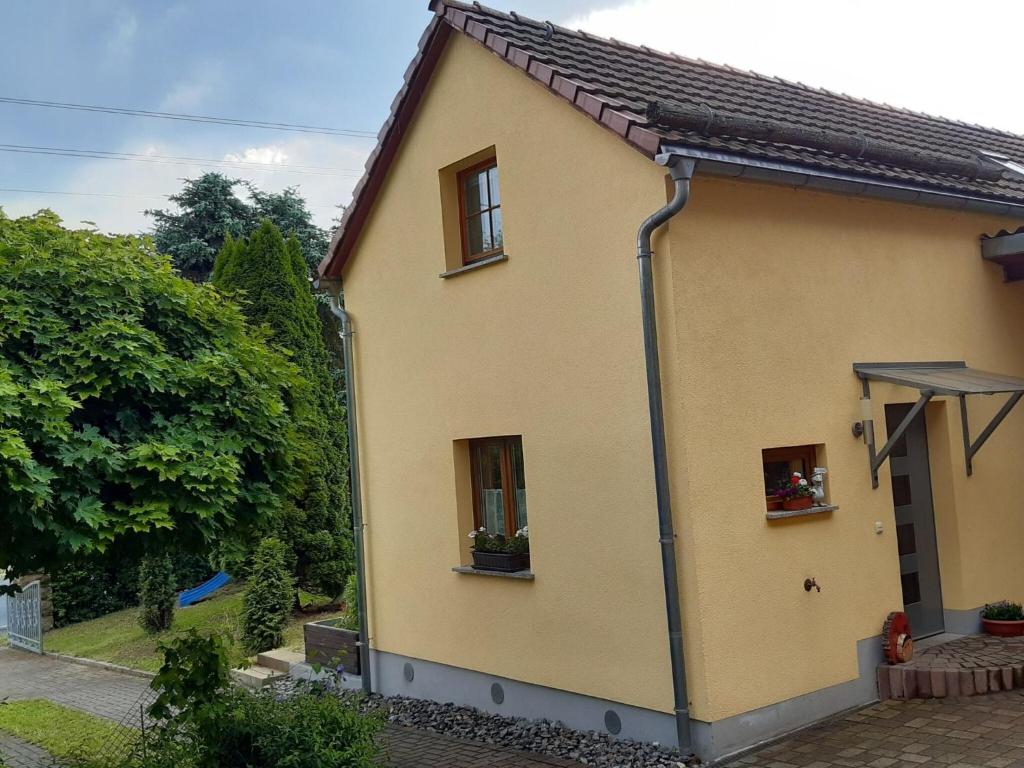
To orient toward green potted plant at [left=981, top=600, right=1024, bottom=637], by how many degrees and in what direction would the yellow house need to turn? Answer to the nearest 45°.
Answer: approximately 90° to its left

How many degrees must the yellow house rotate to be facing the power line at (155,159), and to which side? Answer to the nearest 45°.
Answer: approximately 180°

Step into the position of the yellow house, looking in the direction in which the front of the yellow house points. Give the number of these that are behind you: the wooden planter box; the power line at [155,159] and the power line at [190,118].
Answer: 3

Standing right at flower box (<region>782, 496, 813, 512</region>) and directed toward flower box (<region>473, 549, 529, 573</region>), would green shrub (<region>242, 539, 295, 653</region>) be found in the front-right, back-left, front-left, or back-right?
front-right

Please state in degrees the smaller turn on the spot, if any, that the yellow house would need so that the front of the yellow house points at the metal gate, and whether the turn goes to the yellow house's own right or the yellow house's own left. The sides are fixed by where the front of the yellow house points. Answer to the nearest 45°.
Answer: approximately 180°

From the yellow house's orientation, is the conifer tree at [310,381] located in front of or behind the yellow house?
behind

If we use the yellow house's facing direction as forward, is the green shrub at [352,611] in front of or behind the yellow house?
behind

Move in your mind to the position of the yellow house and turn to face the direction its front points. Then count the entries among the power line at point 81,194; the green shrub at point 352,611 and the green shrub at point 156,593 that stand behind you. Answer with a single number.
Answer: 3

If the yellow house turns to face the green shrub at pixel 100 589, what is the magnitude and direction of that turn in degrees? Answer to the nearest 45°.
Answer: approximately 180°

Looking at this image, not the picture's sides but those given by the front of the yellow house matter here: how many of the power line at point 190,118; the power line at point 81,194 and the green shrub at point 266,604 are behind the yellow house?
3

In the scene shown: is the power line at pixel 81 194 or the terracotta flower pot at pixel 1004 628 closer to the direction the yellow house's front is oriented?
the terracotta flower pot

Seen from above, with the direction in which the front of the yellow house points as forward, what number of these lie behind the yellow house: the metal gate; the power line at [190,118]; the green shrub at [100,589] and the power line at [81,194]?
4

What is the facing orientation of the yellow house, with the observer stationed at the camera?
facing the viewer and to the right of the viewer

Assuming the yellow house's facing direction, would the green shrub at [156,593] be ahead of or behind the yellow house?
behind

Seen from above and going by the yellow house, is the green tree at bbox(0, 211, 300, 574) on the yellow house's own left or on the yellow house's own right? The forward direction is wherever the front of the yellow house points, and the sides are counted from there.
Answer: on the yellow house's own right

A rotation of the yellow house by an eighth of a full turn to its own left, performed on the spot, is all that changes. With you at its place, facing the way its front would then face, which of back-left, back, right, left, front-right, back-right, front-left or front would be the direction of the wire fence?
back

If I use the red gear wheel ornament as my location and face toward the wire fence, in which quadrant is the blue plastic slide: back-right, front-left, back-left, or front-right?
front-right

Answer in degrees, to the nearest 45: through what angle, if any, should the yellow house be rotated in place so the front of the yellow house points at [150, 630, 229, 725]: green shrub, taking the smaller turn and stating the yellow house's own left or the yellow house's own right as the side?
approximately 90° to the yellow house's own right

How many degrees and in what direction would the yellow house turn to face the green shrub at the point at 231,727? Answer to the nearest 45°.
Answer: approximately 90° to its right
